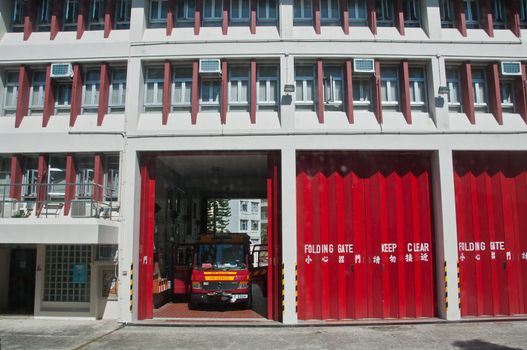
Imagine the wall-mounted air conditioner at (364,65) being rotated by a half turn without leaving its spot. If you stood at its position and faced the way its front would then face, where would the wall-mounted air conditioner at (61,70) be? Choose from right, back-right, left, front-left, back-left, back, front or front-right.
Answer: left

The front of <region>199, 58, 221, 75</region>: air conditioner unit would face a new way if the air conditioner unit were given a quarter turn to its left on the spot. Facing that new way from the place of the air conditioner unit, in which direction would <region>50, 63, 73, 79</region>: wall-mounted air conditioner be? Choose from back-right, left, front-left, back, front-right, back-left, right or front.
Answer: back

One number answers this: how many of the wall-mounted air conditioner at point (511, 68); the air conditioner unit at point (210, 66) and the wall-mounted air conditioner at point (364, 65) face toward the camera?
3

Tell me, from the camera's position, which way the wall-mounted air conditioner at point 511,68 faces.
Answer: facing the viewer

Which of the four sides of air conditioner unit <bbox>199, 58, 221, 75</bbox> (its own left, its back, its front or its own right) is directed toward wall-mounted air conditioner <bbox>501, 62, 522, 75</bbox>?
left

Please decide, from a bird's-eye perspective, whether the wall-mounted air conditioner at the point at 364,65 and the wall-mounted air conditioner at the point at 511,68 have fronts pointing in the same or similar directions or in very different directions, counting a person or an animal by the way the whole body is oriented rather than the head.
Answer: same or similar directions

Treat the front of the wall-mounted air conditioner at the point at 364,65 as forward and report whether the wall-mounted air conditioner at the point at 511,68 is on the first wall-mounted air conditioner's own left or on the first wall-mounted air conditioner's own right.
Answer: on the first wall-mounted air conditioner's own left

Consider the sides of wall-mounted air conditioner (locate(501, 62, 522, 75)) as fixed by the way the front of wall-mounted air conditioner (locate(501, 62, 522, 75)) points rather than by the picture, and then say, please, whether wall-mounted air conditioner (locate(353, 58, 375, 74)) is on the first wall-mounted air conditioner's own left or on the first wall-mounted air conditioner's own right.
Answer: on the first wall-mounted air conditioner's own right

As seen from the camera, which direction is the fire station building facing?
toward the camera

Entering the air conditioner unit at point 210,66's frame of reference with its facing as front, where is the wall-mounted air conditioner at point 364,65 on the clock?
The wall-mounted air conditioner is roughly at 9 o'clock from the air conditioner unit.
